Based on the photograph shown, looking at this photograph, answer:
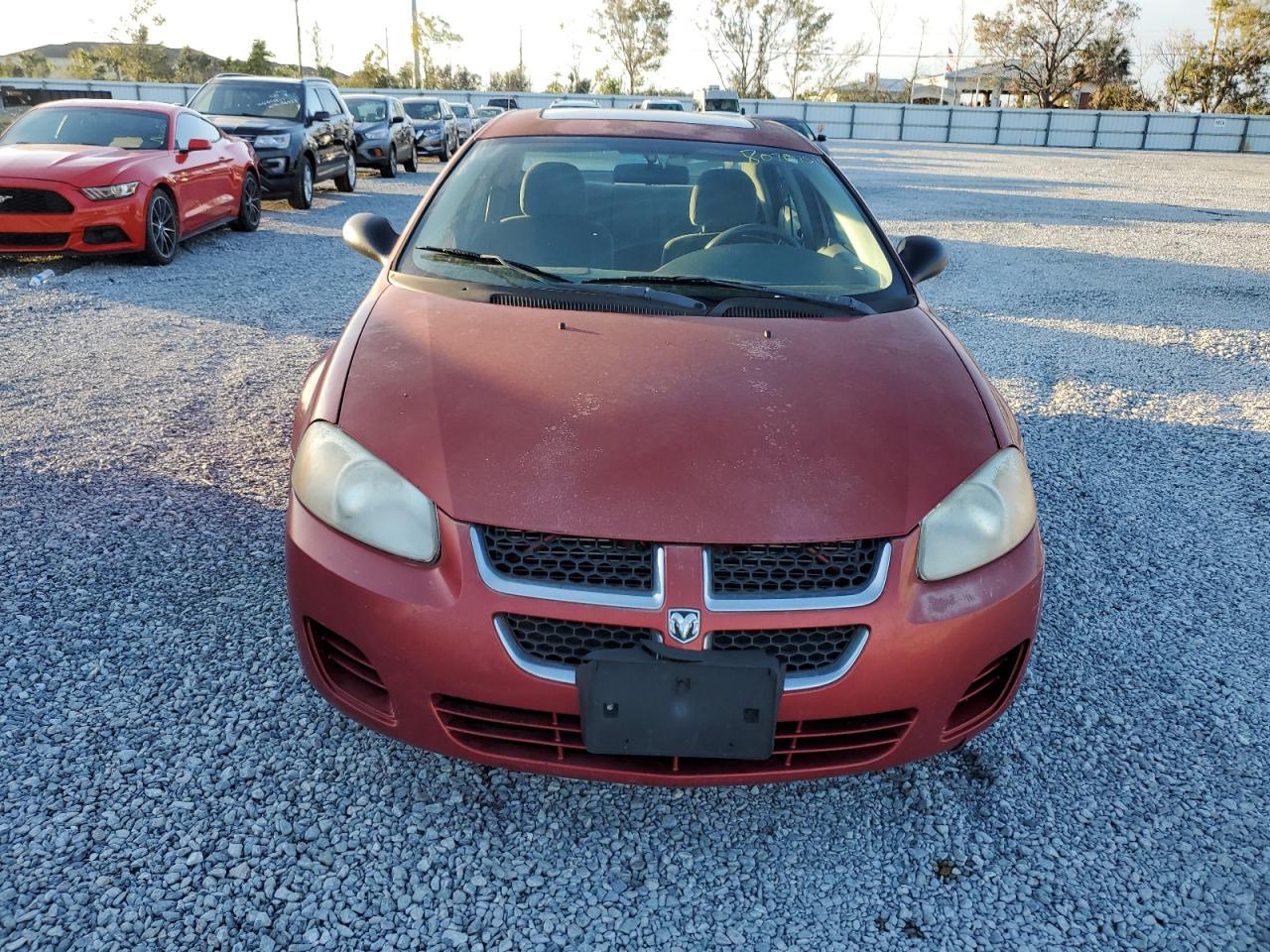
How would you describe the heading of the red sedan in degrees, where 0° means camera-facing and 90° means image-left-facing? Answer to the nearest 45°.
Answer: approximately 0°

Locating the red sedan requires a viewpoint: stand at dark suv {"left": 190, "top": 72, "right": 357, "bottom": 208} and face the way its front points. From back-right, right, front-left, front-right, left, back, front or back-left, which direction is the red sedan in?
front-left

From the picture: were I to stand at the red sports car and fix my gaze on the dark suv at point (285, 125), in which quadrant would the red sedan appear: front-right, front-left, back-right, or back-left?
back-right

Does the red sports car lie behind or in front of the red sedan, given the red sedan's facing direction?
behind

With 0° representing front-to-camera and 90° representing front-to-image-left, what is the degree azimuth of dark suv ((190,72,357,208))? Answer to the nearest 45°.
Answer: approximately 45°

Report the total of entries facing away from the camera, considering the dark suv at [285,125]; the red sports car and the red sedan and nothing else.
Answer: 0

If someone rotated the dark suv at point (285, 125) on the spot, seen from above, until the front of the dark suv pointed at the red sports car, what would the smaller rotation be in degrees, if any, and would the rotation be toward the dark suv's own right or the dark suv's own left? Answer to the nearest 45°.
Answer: approximately 45° to the dark suv's own left

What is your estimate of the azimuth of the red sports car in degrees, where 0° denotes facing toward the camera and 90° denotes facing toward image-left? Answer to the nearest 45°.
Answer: approximately 45°

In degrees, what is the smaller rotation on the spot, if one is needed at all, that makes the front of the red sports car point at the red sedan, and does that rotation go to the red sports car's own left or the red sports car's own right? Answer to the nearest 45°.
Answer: approximately 45° to the red sports car's own left

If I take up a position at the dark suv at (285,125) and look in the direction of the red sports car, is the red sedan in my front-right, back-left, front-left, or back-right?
front-left

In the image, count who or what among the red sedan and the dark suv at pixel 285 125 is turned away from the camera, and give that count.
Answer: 0

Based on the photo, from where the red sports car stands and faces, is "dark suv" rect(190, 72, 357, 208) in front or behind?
behind

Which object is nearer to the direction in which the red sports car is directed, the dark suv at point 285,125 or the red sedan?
the red sedan

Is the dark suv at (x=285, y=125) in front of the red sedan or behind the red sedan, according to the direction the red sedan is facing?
behind

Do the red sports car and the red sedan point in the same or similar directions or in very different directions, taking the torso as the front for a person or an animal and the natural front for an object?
same or similar directions
